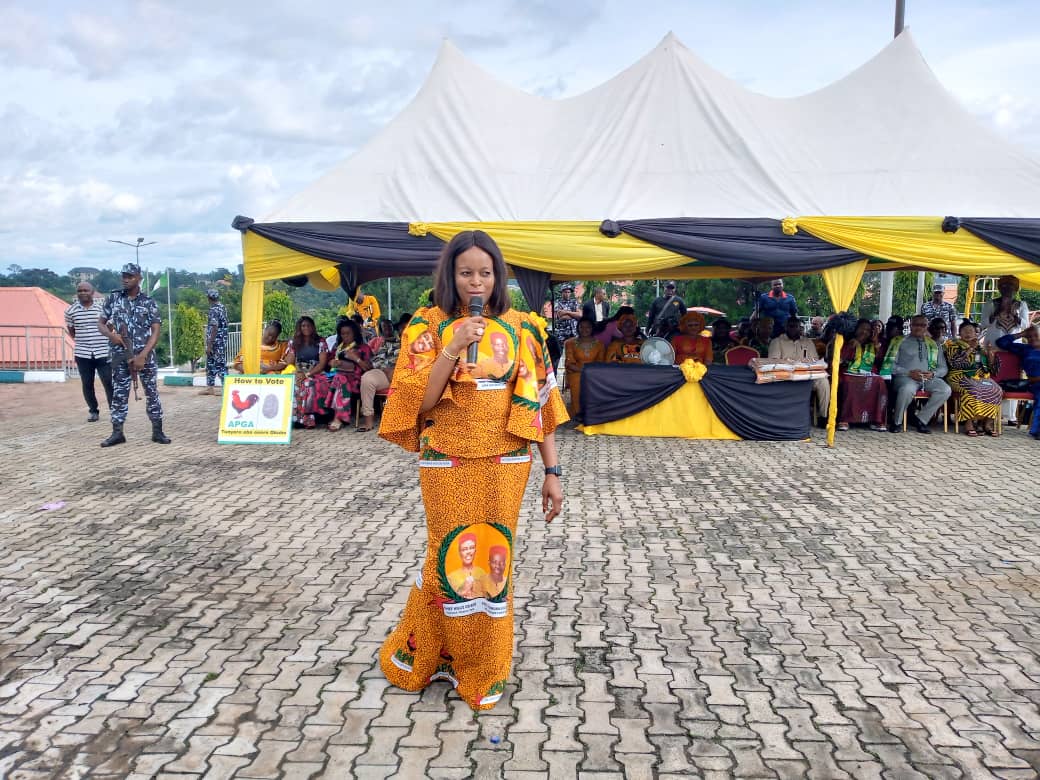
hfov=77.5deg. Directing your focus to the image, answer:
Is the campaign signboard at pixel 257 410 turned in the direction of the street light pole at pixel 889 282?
no

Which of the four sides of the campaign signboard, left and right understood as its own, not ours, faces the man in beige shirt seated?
left

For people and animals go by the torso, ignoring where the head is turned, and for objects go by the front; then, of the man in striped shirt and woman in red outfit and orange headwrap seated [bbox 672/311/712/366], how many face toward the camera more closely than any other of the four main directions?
2

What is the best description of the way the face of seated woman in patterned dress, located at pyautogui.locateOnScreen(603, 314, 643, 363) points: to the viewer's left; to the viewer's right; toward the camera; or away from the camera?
toward the camera

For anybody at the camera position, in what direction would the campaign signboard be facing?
facing the viewer

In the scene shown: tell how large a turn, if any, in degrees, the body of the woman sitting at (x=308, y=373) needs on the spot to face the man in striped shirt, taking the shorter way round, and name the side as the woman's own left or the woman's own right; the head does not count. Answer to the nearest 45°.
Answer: approximately 90° to the woman's own right

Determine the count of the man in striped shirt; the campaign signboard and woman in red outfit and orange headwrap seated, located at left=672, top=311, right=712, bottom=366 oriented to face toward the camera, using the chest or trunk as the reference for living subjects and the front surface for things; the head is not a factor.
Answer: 3

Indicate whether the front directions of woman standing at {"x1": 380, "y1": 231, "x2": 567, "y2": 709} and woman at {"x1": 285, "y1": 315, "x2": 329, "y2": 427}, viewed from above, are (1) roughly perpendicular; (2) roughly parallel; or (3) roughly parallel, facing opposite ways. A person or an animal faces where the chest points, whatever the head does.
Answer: roughly parallel

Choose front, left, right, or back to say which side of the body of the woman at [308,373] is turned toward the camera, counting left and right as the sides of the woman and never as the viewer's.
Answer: front

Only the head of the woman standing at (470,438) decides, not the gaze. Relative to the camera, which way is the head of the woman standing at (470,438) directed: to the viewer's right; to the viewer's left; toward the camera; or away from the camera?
toward the camera

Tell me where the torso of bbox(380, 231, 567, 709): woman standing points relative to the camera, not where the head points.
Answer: toward the camera

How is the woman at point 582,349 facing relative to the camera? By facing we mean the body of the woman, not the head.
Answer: toward the camera

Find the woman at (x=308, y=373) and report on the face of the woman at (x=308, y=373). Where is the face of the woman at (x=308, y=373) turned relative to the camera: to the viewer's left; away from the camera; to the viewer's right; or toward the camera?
toward the camera

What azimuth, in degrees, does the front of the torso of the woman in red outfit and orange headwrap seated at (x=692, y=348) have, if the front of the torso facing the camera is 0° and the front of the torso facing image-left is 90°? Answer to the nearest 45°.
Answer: approximately 0°

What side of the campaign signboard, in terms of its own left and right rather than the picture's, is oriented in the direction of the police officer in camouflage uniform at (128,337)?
right

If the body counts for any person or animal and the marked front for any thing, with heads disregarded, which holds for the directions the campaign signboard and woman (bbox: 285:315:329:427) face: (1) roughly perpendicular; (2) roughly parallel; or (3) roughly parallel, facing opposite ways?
roughly parallel

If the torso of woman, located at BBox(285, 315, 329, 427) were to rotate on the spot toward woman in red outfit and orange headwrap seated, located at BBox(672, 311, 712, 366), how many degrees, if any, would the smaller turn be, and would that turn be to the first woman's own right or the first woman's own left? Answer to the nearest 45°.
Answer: approximately 90° to the first woman's own left

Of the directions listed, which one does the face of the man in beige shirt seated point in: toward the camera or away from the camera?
toward the camera

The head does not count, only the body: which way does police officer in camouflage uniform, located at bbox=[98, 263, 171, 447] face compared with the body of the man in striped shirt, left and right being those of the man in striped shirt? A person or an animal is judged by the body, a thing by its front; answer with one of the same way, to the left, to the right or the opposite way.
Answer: the same way
